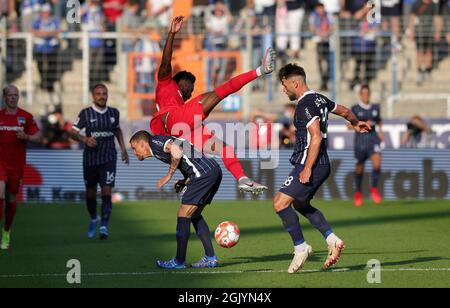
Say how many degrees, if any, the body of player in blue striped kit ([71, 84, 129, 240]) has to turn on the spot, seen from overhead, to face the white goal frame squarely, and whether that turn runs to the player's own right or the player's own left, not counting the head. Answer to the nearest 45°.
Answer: approximately 135° to the player's own left

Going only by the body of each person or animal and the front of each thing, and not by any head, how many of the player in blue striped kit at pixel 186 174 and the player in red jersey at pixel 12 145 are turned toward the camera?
1

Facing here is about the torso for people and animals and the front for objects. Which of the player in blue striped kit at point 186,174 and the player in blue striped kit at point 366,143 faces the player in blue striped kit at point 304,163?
the player in blue striped kit at point 366,143

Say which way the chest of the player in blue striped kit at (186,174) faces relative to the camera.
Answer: to the viewer's left

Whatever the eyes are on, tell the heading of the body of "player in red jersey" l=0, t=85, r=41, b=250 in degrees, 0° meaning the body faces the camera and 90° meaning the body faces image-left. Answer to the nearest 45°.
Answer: approximately 0°

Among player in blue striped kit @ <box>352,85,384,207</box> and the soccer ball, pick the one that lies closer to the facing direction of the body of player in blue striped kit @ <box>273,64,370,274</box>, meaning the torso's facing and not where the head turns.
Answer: the soccer ball

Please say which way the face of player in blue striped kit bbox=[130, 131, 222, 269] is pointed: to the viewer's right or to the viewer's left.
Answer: to the viewer's left

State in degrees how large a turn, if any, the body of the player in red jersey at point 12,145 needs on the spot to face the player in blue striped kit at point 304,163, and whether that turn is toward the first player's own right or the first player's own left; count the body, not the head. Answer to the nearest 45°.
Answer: approximately 45° to the first player's own left

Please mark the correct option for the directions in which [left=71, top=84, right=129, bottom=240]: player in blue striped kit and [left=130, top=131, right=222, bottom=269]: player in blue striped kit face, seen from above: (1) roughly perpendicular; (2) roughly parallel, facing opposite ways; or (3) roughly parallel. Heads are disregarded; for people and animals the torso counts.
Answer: roughly perpendicular

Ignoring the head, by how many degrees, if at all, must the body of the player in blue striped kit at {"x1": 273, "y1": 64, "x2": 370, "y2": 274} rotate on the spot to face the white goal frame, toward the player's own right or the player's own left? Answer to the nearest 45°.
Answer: approximately 90° to the player's own right

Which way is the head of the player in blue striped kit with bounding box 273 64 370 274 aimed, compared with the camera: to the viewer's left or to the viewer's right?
to the viewer's left
